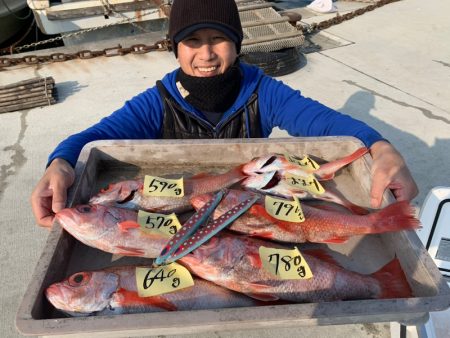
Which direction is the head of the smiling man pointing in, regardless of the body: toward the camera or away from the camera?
toward the camera

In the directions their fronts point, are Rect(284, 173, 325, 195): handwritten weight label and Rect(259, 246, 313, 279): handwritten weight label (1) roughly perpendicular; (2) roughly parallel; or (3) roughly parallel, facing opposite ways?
roughly parallel

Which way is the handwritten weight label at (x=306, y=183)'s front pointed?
toward the camera

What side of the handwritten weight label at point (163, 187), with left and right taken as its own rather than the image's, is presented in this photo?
front

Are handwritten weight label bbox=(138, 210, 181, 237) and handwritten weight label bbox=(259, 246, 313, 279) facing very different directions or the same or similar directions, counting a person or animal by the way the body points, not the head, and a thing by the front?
same or similar directions

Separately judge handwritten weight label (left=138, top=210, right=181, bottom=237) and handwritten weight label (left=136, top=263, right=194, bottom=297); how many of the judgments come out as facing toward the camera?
2

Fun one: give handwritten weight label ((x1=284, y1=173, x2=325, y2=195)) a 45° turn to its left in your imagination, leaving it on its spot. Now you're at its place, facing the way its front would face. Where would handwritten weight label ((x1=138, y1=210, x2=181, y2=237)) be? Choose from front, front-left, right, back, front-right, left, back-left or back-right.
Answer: right

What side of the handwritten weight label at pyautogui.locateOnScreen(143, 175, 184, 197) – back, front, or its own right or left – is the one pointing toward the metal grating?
back

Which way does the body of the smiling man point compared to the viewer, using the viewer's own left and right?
facing the viewer

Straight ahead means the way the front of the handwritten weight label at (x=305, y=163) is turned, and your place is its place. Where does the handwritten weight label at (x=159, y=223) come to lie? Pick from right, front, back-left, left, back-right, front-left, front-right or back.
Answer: front-right

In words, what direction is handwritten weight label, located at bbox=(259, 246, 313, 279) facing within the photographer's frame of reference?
facing the viewer

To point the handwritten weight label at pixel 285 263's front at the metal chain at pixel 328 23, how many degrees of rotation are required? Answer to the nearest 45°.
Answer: approximately 180°

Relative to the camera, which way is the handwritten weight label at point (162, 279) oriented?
toward the camera

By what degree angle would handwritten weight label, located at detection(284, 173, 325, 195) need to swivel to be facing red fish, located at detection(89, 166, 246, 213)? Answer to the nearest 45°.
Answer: approximately 90° to its right
